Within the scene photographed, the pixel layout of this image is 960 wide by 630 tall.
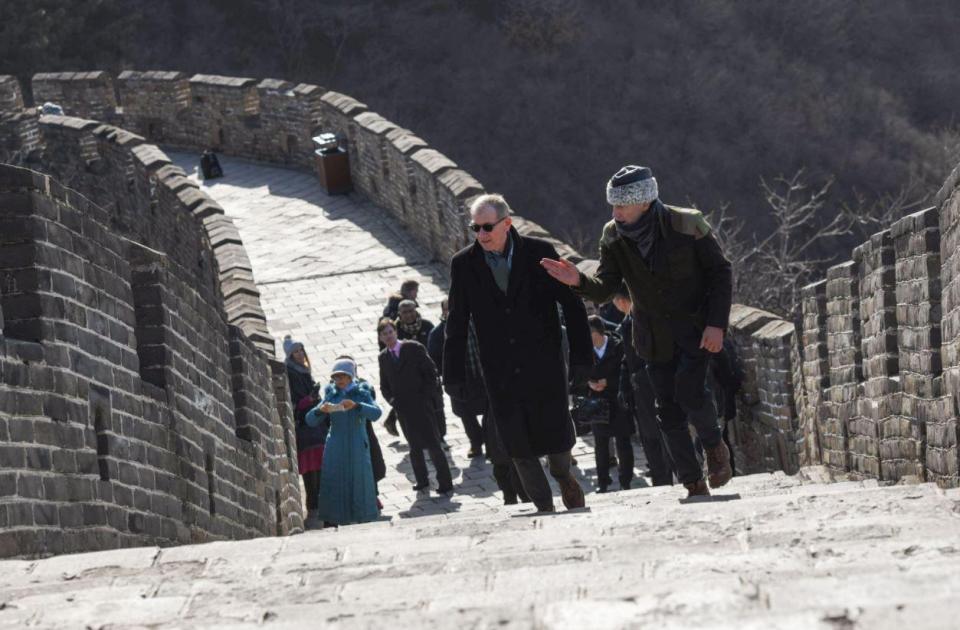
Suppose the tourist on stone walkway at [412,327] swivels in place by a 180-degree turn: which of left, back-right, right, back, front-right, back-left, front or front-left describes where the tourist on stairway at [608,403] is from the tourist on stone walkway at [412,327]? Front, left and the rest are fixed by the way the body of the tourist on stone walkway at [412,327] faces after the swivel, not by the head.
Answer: back-right

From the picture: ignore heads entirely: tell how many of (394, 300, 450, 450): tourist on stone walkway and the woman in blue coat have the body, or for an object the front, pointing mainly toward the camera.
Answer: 2

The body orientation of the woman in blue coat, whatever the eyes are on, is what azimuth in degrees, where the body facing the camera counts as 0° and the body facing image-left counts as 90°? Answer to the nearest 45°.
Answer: approximately 0°

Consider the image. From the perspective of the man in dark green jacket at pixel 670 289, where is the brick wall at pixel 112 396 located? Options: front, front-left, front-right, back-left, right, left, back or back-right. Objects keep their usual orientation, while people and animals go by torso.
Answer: front-right

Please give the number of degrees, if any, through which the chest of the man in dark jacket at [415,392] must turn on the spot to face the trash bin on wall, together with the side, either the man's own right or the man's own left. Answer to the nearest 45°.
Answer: approximately 135° to the man's own right

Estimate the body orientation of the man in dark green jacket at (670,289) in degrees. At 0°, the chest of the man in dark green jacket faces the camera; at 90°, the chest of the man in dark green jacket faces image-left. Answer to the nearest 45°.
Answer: approximately 45°

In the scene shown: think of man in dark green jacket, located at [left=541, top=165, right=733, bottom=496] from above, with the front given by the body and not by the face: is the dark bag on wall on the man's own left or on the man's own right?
on the man's own right

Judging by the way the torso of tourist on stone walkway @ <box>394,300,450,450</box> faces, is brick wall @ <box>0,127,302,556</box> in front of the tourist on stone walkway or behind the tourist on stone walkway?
in front

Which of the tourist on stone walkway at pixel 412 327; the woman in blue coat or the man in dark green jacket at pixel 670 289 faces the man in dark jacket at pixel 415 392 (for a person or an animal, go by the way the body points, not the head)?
the tourist on stone walkway

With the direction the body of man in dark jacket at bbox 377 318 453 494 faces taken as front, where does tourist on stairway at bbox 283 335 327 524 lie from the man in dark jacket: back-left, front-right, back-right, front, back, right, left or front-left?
front-right

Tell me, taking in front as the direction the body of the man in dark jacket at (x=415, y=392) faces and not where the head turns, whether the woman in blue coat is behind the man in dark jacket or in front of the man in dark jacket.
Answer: in front
